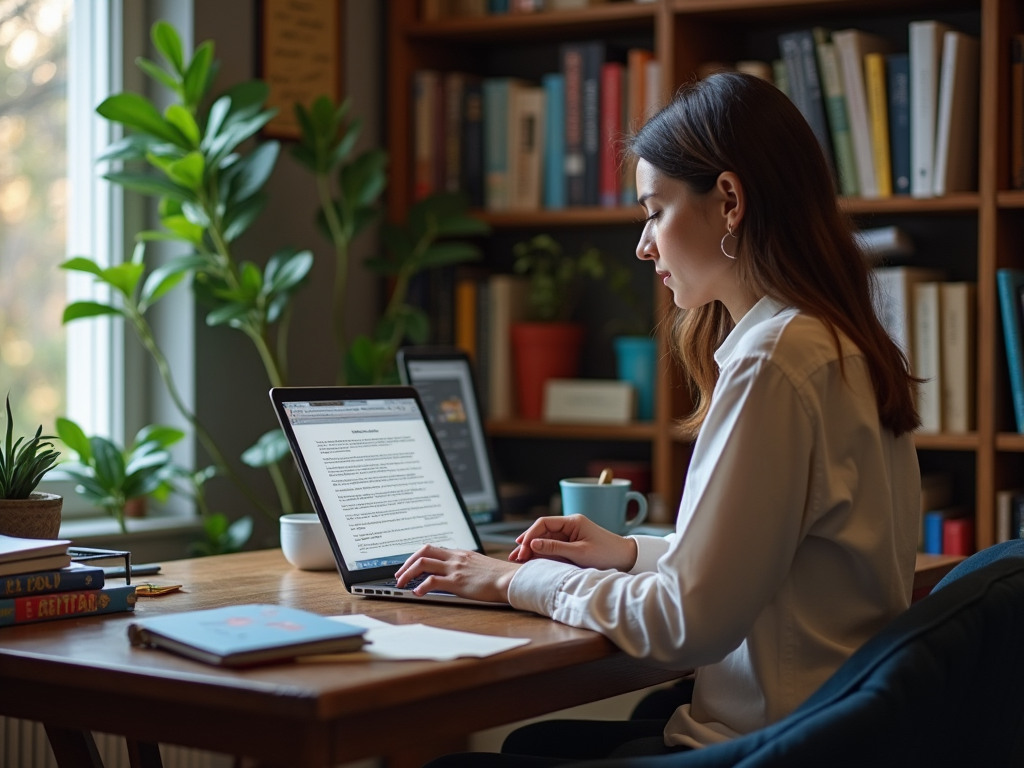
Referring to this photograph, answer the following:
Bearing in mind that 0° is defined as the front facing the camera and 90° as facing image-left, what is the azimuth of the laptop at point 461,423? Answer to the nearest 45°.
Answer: approximately 315°

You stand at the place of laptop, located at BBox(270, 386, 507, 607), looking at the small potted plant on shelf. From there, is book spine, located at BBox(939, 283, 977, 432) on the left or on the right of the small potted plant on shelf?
right

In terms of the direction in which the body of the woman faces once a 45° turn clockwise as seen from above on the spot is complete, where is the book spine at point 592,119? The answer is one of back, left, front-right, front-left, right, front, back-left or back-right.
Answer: front-right

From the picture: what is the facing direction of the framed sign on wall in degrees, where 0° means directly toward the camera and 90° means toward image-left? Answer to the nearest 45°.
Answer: approximately 0°

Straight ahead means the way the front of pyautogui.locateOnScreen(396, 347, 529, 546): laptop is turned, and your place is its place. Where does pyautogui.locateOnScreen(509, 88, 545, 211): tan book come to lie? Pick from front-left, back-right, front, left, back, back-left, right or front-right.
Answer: back-left

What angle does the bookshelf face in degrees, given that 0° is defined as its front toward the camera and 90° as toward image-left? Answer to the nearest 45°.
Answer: approximately 0°

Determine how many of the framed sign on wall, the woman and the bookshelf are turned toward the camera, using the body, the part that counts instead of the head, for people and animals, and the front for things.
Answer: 2

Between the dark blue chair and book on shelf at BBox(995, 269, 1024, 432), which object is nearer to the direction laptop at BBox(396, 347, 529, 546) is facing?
the dark blue chair

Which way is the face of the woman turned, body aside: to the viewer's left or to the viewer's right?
to the viewer's left

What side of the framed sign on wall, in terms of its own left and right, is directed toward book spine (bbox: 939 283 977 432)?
left

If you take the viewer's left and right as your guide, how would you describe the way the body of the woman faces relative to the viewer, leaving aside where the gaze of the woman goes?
facing to the left of the viewer
